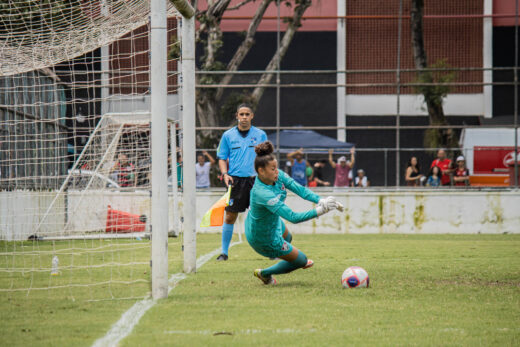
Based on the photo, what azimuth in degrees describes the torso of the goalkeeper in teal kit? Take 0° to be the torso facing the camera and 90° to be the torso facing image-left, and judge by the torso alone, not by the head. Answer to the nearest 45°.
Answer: approximately 270°

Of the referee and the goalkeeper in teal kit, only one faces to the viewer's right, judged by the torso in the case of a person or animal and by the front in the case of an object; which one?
the goalkeeper in teal kit

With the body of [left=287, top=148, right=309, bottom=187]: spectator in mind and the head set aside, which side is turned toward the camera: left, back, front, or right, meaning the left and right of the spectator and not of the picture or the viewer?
front

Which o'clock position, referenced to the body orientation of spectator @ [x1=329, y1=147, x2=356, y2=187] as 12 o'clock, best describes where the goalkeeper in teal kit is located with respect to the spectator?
The goalkeeper in teal kit is roughly at 12 o'clock from the spectator.

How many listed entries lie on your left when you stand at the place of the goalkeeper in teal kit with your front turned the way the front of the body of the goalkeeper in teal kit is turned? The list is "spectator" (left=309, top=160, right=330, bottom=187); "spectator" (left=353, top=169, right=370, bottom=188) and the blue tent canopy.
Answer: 3

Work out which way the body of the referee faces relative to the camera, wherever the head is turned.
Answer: toward the camera

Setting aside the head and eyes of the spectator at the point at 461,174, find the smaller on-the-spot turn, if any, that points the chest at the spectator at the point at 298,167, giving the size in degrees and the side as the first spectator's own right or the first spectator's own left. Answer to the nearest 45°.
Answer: approximately 90° to the first spectator's own right

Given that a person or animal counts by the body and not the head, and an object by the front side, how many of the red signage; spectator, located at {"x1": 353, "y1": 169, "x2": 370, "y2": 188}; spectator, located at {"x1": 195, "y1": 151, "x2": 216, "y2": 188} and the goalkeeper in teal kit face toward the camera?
3

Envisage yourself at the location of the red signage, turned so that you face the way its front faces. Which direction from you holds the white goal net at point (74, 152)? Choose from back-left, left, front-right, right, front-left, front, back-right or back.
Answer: front-right

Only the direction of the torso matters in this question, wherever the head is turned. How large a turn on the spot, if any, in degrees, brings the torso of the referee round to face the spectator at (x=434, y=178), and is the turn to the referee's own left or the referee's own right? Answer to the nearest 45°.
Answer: approximately 135° to the referee's own left

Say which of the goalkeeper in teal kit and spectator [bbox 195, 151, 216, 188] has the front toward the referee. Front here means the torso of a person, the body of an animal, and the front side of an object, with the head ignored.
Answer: the spectator

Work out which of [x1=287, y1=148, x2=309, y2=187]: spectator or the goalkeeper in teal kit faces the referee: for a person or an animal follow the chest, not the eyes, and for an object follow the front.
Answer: the spectator

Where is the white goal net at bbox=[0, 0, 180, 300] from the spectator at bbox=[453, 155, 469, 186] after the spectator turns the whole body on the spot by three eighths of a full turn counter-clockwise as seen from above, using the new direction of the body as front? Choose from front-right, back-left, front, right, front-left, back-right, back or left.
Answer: back

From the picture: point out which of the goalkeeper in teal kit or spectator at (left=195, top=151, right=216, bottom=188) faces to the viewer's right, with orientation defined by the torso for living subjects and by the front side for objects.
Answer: the goalkeeper in teal kit

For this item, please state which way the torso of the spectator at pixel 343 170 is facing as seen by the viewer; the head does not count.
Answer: toward the camera
